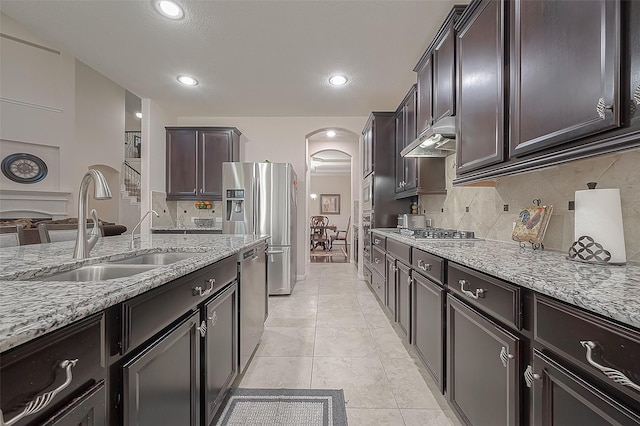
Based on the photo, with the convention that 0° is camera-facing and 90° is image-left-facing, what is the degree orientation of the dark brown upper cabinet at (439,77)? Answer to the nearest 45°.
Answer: approximately 90°

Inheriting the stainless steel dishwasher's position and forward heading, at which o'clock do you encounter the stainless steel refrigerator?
The stainless steel refrigerator is roughly at 9 o'clock from the stainless steel dishwasher.

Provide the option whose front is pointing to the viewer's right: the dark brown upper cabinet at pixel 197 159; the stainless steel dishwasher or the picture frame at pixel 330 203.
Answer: the stainless steel dishwasher

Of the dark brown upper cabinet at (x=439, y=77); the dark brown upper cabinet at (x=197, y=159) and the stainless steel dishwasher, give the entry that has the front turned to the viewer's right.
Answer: the stainless steel dishwasher

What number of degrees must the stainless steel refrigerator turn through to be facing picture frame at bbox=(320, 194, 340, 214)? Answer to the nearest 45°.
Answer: approximately 180°

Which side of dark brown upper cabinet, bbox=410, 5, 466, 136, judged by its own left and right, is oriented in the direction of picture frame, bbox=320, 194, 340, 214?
right

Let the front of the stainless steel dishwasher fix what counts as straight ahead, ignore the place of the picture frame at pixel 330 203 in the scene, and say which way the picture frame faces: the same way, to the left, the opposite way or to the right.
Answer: to the right

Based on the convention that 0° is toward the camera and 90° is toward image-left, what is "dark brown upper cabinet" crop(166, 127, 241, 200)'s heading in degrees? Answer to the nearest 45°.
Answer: approximately 0°

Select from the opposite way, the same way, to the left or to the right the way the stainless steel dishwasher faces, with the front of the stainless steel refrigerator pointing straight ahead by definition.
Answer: to the left

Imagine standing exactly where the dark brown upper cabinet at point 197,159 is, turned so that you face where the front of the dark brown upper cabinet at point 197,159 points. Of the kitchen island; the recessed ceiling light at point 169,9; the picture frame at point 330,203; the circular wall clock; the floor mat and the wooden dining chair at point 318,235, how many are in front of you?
3

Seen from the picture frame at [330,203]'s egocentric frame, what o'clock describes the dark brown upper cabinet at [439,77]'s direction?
The dark brown upper cabinet is roughly at 12 o'clock from the picture frame.

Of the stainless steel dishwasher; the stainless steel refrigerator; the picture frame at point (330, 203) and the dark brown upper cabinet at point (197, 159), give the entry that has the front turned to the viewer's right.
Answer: the stainless steel dishwasher

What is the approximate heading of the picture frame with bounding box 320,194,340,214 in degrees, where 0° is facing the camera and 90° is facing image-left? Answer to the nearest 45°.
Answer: approximately 0°
